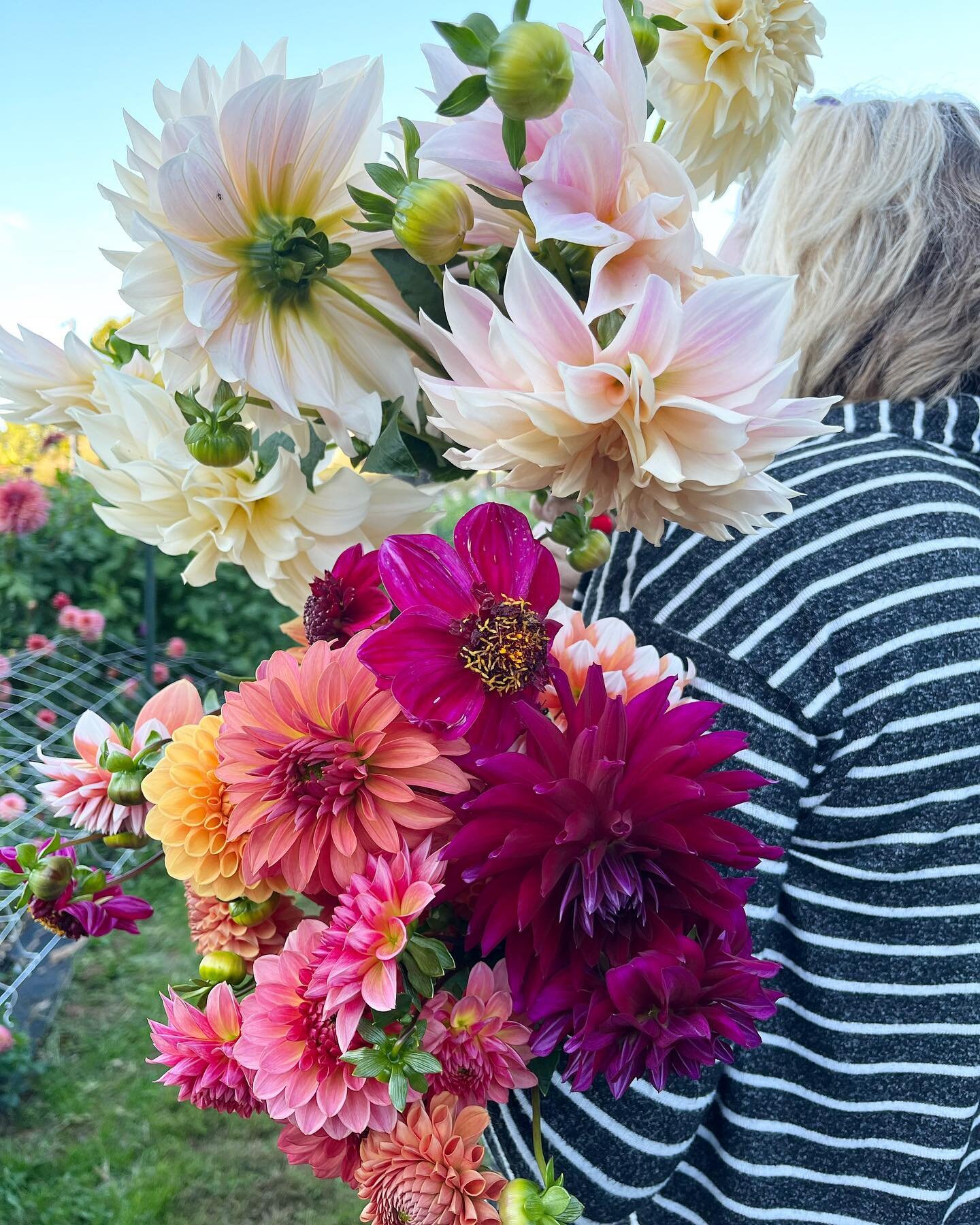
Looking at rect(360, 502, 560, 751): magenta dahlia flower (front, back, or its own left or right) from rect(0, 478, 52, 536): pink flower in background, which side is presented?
back

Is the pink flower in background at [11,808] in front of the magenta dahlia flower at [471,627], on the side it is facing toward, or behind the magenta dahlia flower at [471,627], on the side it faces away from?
behind
